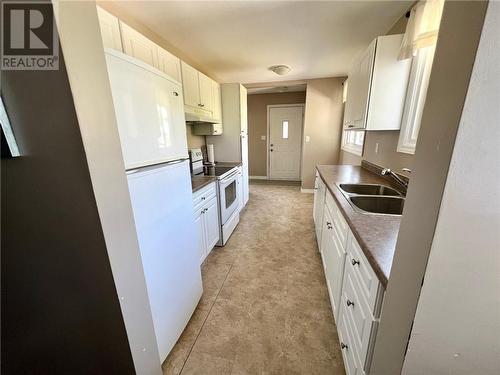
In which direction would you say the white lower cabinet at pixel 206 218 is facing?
to the viewer's right

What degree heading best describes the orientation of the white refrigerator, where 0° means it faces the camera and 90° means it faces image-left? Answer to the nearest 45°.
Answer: approximately 315°

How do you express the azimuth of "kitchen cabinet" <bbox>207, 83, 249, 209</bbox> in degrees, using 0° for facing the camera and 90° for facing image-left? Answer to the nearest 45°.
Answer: approximately 270°

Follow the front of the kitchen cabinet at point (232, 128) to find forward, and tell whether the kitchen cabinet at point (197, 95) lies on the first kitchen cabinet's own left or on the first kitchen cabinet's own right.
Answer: on the first kitchen cabinet's own right

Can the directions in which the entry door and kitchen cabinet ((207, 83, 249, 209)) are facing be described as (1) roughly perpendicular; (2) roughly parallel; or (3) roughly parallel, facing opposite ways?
roughly perpendicular

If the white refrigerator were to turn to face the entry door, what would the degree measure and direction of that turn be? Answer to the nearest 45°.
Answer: approximately 90° to its left

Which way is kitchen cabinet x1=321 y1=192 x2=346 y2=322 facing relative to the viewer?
to the viewer's left

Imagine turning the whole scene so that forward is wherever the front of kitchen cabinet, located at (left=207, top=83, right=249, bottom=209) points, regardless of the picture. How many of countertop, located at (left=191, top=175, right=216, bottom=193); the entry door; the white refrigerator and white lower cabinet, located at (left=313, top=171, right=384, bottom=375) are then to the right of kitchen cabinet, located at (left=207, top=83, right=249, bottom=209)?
3

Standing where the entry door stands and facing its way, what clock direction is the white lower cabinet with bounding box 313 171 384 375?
The white lower cabinet is roughly at 12 o'clock from the entry door.

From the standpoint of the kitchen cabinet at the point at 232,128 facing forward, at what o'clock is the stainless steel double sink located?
The stainless steel double sink is roughly at 2 o'clock from the kitchen cabinet.

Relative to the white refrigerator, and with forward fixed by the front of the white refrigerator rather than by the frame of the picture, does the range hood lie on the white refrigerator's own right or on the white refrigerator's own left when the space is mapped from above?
on the white refrigerator's own left
